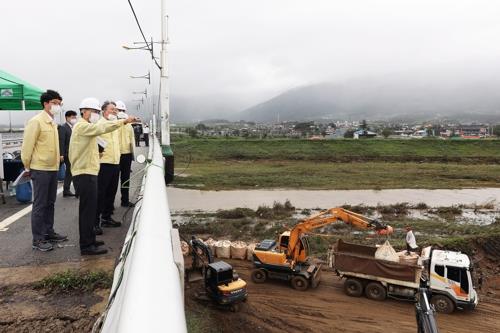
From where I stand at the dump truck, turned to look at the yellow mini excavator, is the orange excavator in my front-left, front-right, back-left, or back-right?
front-right

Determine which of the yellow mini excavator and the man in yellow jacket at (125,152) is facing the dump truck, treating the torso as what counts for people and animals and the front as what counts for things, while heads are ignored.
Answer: the man in yellow jacket

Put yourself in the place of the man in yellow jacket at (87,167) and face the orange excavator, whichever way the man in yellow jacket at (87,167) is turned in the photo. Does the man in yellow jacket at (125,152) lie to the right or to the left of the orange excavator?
left

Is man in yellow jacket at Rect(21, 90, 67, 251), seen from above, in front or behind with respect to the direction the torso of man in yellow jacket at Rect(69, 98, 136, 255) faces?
behind

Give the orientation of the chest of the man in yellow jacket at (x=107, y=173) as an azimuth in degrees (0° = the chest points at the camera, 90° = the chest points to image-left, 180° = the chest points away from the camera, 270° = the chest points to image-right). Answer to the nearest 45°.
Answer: approximately 270°

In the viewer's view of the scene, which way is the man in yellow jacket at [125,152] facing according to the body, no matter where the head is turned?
to the viewer's right

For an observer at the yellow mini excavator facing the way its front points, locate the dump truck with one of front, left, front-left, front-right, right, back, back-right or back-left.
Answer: back-right

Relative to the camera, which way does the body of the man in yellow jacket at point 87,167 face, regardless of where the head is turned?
to the viewer's right

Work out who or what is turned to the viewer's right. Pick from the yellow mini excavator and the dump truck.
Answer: the dump truck

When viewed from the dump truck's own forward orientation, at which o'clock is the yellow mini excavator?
The yellow mini excavator is roughly at 5 o'clock from the dump truck.

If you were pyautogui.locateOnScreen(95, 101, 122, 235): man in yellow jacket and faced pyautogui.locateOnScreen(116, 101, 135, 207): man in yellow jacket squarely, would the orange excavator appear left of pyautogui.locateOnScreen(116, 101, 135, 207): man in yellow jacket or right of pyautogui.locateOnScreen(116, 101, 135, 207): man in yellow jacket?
right

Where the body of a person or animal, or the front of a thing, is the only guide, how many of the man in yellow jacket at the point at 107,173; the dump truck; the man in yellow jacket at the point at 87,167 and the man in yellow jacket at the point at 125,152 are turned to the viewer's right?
4

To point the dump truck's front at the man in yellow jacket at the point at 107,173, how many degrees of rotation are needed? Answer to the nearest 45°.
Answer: approximately 135° to its right

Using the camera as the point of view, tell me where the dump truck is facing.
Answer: facing to the right of the viewer
